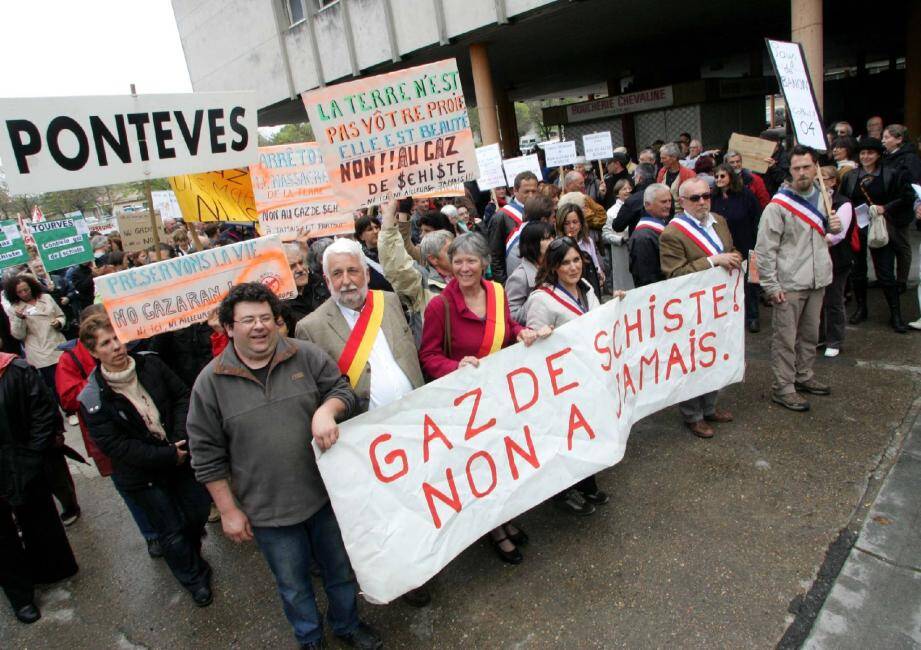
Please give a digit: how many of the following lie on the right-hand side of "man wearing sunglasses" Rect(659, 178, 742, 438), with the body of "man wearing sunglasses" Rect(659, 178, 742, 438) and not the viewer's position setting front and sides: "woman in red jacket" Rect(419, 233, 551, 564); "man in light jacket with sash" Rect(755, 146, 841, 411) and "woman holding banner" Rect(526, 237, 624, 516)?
2

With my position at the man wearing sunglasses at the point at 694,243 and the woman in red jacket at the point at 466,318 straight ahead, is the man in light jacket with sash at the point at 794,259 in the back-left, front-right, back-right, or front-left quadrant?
back-left

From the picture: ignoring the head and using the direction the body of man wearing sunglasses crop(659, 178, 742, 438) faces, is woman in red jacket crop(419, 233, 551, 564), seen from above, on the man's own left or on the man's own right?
on the man's own right

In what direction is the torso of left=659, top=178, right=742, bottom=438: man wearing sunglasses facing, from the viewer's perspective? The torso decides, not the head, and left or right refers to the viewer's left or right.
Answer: facing the viewer and to the right of the viewer

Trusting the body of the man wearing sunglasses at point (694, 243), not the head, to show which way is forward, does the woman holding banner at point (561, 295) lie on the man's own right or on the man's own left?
on the man's own right

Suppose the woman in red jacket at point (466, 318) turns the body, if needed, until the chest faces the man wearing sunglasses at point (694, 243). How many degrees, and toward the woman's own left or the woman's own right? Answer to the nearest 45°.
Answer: approximately 90° to the woman's own left

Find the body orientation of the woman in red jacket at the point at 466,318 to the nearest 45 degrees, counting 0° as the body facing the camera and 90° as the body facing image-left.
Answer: approximately 315°

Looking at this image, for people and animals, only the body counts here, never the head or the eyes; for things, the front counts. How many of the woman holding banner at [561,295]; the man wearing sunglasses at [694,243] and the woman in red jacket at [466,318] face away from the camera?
0

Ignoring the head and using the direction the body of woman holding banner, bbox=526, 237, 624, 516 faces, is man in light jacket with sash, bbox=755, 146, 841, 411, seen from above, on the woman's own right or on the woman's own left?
on the woman's own left

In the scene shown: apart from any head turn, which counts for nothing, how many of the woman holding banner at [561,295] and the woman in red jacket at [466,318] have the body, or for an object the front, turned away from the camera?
0

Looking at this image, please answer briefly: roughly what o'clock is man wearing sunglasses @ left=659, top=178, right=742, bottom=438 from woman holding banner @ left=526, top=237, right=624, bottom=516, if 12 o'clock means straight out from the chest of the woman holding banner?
The man wearing sunglasses is roughly at 9 o'clock from the woman holding banner.
